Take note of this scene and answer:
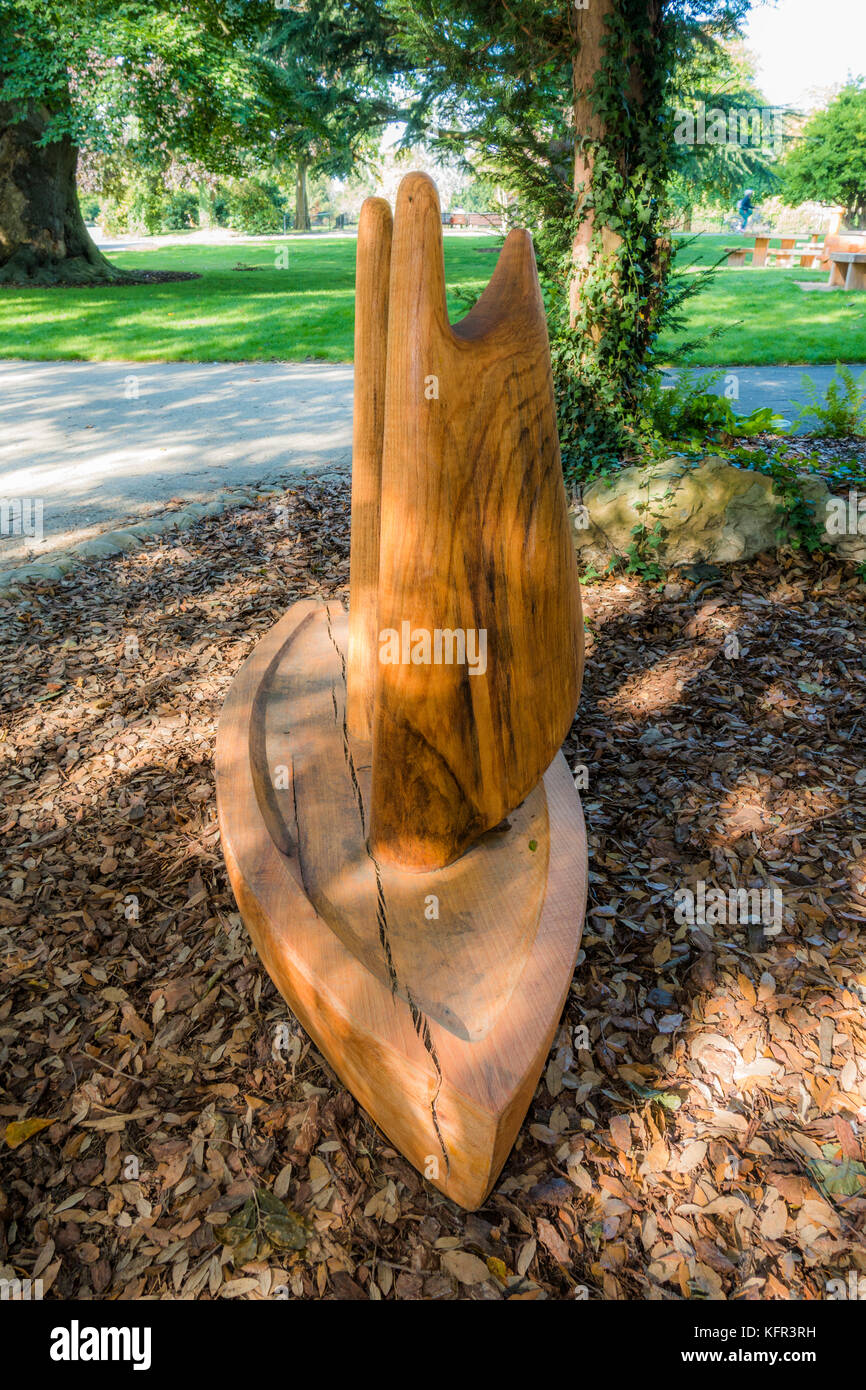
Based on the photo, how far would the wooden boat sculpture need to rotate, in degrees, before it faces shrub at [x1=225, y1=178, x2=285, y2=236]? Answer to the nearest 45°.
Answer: approximately 180°

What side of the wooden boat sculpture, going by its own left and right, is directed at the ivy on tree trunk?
back

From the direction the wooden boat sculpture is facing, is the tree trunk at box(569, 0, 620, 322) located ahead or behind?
behind

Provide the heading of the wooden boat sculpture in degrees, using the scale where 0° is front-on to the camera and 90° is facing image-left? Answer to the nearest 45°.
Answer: approximately 0°

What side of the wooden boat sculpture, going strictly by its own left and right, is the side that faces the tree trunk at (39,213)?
back

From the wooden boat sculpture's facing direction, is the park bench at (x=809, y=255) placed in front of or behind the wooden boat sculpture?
behind

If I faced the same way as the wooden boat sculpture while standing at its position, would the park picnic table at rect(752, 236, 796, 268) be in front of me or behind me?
behind

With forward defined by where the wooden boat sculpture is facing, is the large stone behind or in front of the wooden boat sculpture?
behind
